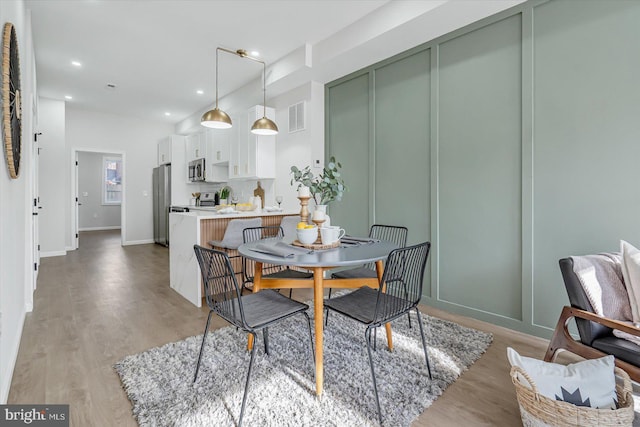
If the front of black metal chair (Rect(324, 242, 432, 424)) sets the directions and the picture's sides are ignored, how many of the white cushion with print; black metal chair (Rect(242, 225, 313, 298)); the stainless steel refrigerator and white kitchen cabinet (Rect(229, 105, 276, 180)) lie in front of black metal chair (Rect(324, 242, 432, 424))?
3

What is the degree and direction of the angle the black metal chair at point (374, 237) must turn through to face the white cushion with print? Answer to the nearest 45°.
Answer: approximately 90° to its left

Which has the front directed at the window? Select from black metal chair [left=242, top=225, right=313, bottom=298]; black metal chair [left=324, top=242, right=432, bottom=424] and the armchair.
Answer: black metal chair [left=324, top=242, right=432, bottom=424]

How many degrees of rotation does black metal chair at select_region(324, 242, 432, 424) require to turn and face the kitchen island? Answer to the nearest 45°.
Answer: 0° — it already faces it

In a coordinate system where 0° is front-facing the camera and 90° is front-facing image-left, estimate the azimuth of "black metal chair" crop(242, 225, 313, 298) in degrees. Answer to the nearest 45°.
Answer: approximately 315°

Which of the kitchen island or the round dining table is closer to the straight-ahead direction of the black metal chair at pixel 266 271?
the round dining table

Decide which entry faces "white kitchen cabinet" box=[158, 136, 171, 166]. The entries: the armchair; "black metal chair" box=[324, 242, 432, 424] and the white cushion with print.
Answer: the black metal chair
